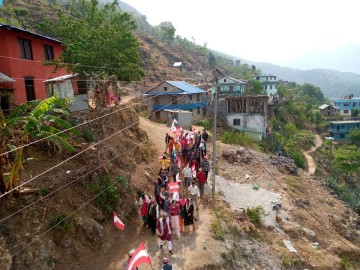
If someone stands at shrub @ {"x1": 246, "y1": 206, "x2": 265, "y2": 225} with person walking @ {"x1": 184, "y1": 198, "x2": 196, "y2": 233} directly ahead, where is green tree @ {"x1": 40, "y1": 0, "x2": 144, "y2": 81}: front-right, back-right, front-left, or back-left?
front-right

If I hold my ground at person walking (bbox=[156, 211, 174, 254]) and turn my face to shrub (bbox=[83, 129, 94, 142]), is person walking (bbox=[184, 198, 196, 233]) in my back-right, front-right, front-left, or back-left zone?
front-right

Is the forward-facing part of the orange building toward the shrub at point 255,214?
yes

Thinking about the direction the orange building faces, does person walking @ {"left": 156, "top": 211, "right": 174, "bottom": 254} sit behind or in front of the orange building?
in front

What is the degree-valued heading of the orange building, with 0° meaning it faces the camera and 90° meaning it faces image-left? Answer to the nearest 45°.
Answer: approximately 315°

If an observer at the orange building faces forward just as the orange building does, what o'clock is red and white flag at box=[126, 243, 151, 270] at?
The red and white flag is roughly at 1 o'clock from the orange building.

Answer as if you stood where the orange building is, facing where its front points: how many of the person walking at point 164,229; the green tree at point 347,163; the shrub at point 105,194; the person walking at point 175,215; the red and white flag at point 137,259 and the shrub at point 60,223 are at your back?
0

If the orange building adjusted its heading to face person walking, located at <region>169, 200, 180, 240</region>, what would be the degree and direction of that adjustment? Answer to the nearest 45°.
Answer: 0° — it already faces them

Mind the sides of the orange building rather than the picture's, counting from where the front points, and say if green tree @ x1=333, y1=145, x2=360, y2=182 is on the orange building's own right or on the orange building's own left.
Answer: on the orange building's own left

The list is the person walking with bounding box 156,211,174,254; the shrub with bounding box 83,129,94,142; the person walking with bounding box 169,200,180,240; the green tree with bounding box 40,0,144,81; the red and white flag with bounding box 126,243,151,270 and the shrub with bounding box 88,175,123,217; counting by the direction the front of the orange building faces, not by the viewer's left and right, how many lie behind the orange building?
0

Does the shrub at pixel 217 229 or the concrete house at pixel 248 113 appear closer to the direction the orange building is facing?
the shrub

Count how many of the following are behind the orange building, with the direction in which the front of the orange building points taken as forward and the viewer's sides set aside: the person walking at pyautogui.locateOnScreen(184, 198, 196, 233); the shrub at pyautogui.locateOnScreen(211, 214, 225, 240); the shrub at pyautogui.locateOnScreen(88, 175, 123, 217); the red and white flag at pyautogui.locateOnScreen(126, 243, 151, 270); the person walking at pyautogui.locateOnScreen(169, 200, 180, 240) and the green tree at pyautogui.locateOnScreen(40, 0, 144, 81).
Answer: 0

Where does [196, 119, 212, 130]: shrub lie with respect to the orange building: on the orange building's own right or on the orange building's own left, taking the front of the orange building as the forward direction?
on the orange building's own left

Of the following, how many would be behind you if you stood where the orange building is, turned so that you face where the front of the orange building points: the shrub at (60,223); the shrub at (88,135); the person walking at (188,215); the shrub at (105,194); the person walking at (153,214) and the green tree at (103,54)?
0

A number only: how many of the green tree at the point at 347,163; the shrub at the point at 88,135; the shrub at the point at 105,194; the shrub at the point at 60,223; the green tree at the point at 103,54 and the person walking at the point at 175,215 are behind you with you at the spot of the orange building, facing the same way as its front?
0

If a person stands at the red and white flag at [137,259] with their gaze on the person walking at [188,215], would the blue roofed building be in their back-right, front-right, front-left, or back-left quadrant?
front-left

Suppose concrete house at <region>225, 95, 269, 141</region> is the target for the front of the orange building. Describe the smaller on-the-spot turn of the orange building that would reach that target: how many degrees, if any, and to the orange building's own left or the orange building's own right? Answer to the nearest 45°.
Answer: approximately 90° to the orange building's own left

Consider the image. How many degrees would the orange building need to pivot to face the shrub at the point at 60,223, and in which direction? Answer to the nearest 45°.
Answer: approximately 45° to its right

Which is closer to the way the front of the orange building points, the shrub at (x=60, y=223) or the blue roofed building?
the shrub
